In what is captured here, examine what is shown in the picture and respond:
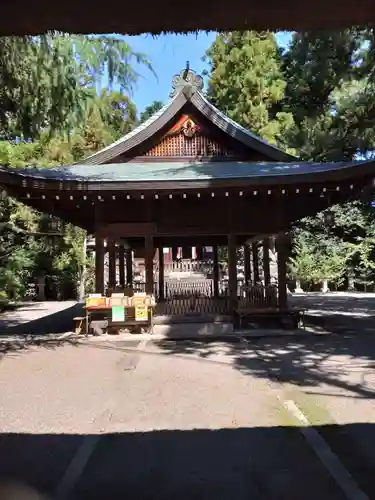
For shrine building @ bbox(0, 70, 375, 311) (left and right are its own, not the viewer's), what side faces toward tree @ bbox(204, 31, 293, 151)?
back

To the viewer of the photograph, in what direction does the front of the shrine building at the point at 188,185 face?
facing the viewer
